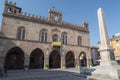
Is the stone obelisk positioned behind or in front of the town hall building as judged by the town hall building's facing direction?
in front

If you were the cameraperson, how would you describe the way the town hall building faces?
facing the viewer and to the right of the viewer
